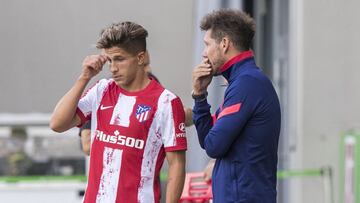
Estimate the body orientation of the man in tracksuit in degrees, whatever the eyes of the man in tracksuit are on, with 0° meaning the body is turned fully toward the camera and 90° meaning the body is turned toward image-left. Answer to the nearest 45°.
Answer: approximately 90°

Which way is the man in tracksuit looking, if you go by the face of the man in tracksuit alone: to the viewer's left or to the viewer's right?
to the viewer's left
